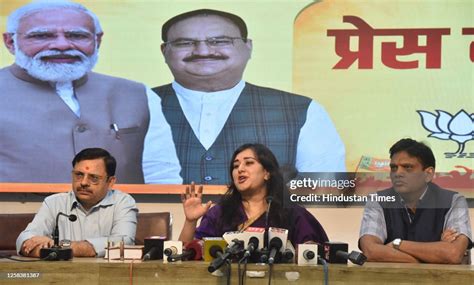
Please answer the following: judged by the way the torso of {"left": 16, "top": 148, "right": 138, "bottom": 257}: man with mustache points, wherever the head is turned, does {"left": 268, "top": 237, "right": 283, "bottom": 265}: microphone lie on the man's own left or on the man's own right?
on the man's own left

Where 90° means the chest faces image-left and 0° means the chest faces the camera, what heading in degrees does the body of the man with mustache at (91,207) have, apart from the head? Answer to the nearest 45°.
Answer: approximately 45°

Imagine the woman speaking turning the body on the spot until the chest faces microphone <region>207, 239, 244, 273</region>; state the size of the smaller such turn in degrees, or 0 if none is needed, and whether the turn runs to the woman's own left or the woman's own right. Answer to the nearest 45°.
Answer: approximately 45° to the woman's own left

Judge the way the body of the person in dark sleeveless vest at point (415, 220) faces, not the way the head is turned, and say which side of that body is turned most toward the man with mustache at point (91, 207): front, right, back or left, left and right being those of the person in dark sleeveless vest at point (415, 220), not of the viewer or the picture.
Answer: right

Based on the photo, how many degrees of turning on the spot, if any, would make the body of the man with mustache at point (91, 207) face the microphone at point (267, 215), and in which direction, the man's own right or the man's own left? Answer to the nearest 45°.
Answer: approximately 90° to the man's own left

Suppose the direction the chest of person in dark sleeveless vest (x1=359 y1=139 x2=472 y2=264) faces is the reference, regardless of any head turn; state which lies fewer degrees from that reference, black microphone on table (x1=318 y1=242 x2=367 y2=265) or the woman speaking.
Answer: the black microphone on table

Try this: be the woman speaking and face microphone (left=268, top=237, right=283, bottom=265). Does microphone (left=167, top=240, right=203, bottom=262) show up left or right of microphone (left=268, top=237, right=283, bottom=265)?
right

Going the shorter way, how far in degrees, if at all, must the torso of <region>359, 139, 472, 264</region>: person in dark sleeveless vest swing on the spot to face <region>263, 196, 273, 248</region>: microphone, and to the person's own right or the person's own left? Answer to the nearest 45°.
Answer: approximately 45° to the person's own right
